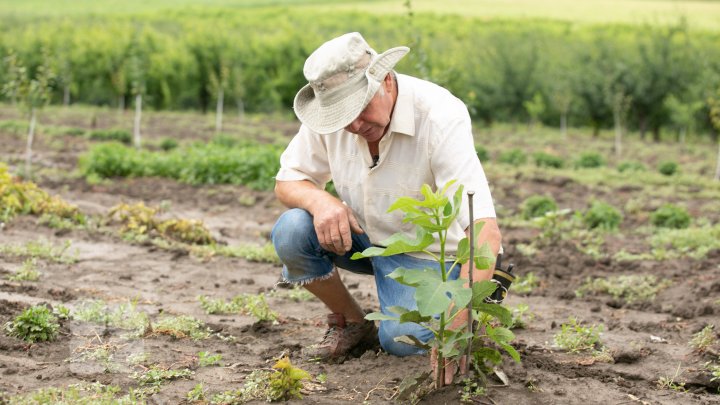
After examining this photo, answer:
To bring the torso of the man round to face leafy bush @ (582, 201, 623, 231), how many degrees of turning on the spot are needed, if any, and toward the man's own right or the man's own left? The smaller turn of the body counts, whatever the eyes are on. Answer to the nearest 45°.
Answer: approximately 180°

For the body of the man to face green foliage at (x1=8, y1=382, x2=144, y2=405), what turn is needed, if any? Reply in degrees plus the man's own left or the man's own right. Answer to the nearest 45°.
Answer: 0° — they already face it

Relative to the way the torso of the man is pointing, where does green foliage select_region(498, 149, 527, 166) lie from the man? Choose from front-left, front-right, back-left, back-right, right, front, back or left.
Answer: back-right

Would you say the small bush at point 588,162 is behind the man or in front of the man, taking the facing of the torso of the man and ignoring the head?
behind

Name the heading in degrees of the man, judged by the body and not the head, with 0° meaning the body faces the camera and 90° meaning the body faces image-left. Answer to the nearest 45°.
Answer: approximately 45°

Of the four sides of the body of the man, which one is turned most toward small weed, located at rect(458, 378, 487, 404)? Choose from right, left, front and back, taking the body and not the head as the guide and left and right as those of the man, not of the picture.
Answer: left

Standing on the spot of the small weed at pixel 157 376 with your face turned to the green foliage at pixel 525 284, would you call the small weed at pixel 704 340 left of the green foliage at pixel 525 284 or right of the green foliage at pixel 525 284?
right

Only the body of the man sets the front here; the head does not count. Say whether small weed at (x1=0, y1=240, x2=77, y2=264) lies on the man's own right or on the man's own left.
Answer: on the man's own right

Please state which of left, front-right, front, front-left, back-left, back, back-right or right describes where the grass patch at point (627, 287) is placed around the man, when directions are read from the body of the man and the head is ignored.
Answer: back

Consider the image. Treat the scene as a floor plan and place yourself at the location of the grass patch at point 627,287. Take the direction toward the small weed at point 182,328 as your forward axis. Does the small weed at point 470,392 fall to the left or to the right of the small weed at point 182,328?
left

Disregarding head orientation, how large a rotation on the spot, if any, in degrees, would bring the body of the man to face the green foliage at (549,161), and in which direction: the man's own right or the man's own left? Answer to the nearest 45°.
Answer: approximately 135° to the man's own right

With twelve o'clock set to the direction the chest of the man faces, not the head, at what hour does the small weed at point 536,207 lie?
The small weed is roughly at 5 o'clock from the man.

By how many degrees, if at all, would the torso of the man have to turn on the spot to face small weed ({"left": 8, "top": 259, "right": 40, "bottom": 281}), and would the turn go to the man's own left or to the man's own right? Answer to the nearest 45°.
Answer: approximately 90° to the man's own right

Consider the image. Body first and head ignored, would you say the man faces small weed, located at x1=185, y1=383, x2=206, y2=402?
yes

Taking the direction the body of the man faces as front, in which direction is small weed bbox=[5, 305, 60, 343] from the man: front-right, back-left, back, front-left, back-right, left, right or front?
front-right
